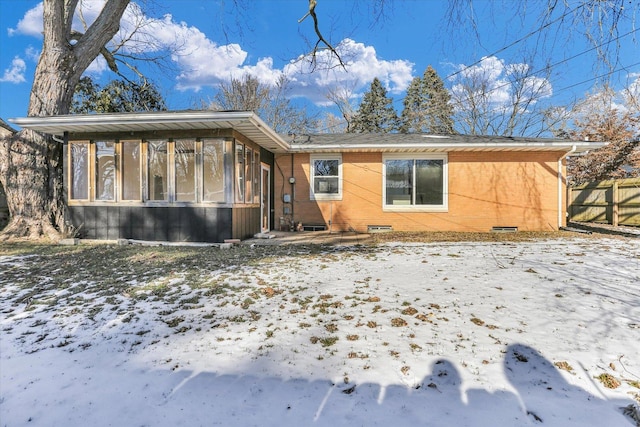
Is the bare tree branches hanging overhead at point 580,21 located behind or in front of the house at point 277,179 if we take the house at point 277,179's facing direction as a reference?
in front

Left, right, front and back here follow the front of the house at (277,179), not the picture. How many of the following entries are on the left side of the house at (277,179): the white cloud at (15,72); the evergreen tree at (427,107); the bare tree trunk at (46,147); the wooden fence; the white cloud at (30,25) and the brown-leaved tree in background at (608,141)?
3

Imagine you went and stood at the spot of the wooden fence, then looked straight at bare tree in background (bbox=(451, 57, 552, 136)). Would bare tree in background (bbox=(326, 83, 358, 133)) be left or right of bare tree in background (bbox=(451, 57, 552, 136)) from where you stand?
left
